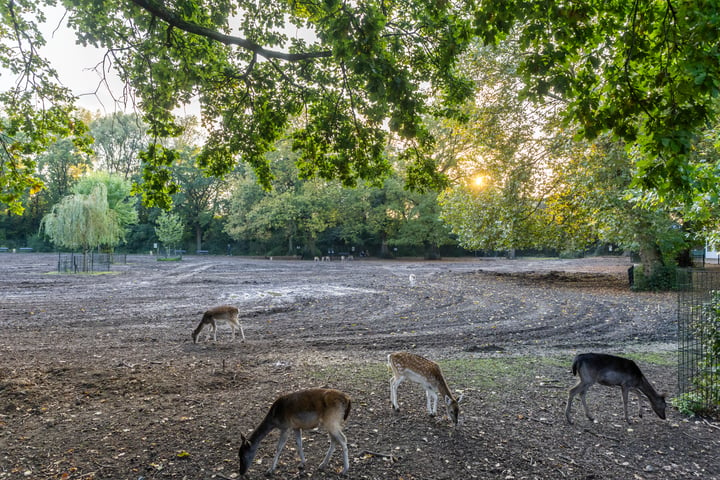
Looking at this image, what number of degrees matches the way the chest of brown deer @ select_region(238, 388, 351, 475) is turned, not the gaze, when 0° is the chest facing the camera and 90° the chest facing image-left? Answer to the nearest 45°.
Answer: approximately 90°

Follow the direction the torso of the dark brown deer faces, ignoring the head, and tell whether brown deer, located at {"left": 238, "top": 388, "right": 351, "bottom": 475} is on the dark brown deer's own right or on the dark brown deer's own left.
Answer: on the dark brown deer's own right

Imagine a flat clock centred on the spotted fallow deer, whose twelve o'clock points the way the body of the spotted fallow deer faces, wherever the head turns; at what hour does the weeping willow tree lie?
The weeping willow tree is roughly at 6 o'clock from the spotted fallow deer.

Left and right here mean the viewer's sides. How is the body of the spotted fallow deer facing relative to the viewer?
facing the viewer and to the right of the viewer

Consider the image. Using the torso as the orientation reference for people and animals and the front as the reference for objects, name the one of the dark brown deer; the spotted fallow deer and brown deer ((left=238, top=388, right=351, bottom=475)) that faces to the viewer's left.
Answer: the brown deer

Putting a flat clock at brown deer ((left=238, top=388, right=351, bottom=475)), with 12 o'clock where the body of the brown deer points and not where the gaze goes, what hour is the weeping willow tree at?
The weeping willow tree is roughly at 2 o'clock from the brown deer.

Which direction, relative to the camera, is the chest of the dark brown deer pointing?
to the viewer's right

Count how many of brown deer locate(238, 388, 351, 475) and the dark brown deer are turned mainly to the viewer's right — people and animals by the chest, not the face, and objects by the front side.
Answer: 1

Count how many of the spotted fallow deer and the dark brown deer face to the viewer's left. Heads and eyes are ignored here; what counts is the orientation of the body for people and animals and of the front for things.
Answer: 0

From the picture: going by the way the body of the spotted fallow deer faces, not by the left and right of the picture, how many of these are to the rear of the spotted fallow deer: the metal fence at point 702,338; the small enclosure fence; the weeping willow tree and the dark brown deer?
2

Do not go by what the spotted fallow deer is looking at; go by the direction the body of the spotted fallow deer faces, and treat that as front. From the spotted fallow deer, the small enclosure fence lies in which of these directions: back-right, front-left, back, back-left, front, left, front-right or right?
back

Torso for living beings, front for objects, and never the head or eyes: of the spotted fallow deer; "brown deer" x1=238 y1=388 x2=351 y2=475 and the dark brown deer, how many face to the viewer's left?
1
